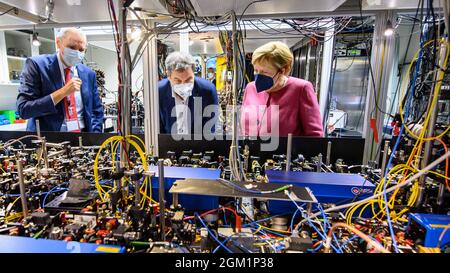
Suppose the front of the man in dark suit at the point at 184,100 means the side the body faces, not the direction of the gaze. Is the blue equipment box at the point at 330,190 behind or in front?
in front

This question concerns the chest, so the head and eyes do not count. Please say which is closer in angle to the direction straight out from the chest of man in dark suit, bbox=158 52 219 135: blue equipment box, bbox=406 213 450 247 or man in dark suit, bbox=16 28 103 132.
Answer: the blue equipment box

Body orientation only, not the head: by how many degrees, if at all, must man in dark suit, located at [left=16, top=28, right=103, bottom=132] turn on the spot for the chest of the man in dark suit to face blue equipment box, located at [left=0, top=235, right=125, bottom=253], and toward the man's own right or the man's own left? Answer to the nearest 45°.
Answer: approximately 45° to the man's own right

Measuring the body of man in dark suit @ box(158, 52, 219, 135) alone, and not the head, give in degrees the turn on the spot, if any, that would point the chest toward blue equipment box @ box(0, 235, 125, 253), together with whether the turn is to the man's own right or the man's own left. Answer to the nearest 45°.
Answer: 0° — they already face it

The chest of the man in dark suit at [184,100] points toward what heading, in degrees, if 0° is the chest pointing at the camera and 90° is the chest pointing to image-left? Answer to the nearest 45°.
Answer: approximately 0°

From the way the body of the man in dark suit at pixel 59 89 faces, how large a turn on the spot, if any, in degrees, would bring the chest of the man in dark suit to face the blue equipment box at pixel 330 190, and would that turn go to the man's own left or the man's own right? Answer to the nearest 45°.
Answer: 0° — they already face it

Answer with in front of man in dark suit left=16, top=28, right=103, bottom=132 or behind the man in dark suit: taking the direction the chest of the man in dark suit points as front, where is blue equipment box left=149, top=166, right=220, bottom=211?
in front

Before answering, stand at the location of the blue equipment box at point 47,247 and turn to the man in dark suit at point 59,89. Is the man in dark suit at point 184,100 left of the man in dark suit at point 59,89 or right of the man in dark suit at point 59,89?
right

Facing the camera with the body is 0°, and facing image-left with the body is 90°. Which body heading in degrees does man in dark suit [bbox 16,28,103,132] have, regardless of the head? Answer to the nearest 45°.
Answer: approximately 315°

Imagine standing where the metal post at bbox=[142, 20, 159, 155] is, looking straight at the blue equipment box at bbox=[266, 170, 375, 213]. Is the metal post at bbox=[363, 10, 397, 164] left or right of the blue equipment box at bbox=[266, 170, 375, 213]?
left

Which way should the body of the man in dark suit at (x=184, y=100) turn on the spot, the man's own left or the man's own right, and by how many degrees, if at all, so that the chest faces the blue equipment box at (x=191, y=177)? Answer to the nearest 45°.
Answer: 0° — they already face it
